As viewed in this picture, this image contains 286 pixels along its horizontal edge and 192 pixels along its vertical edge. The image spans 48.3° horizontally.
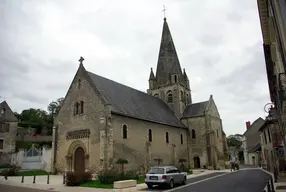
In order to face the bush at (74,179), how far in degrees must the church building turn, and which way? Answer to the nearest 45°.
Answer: approximately 45° to its left
